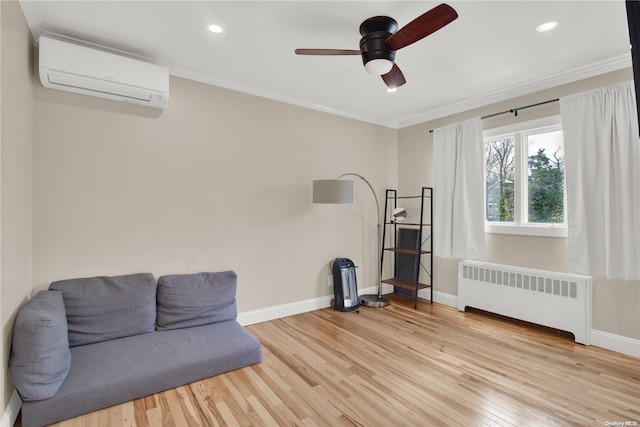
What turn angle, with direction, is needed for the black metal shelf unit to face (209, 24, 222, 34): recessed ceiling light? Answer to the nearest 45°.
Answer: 0° — it already faces it

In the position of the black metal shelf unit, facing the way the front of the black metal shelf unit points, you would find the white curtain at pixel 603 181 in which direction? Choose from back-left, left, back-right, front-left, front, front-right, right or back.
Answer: left

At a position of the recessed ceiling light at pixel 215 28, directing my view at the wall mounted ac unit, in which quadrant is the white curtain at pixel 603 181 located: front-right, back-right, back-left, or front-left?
back-right

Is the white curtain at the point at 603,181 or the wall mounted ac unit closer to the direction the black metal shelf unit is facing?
the wall mounted ac unit

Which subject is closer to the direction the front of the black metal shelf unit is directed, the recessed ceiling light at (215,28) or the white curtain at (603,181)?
the recessed ceiling light

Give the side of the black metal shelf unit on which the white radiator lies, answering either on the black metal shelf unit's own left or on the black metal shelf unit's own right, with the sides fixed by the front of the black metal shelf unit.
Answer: on the black metal shelf unit's own left

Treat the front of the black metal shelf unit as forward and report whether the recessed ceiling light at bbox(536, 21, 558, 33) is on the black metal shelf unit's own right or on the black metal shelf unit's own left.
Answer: on the black metal shelf unit's own left
